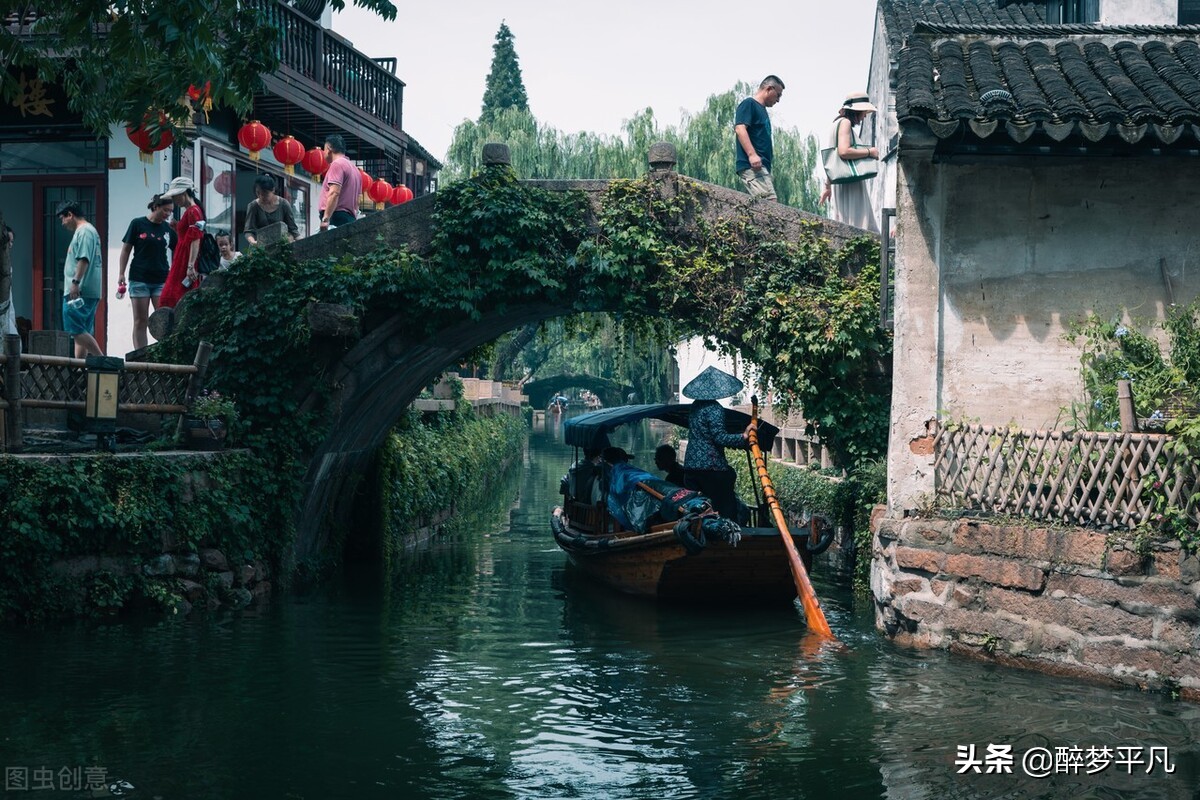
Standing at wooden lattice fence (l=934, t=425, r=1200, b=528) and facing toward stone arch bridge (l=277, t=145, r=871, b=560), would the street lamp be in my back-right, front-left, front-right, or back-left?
front-left

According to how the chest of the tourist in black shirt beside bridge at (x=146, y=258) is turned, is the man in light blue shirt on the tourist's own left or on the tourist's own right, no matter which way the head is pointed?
on the tourist's own right

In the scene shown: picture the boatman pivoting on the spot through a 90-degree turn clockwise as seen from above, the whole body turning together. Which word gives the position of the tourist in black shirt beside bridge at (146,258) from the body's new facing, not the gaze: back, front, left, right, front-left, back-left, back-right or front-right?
back-right

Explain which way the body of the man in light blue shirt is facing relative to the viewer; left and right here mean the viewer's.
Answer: facing to the left of the viewer

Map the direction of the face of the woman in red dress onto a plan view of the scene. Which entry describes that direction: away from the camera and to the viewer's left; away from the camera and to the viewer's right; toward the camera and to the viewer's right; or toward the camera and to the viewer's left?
toward the camera and to the viewer's left

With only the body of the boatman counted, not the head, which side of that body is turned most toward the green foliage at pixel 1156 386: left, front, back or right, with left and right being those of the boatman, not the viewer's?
right
